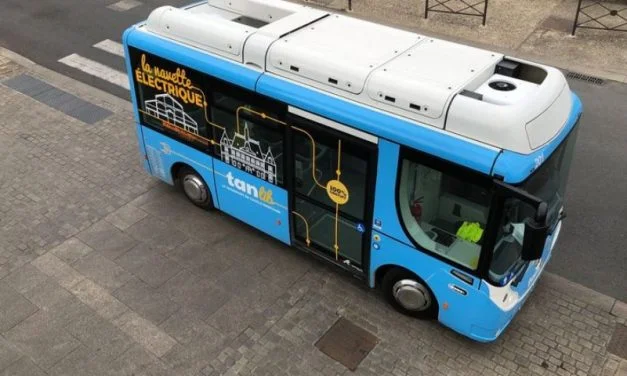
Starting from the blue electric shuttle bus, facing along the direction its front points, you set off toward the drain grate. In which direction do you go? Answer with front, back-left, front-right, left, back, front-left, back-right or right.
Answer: left

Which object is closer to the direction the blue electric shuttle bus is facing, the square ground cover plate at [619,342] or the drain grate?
the square ground cover plate

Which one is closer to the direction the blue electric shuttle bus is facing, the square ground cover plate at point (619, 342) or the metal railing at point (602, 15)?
the square ground cover plate

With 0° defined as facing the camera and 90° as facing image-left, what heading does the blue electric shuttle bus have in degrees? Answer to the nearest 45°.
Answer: approximately 315°

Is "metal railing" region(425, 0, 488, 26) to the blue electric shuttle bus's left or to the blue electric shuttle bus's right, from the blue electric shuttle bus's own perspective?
on its left

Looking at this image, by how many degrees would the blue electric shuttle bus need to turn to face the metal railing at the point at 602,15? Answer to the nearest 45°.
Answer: approximately 90° to its left
